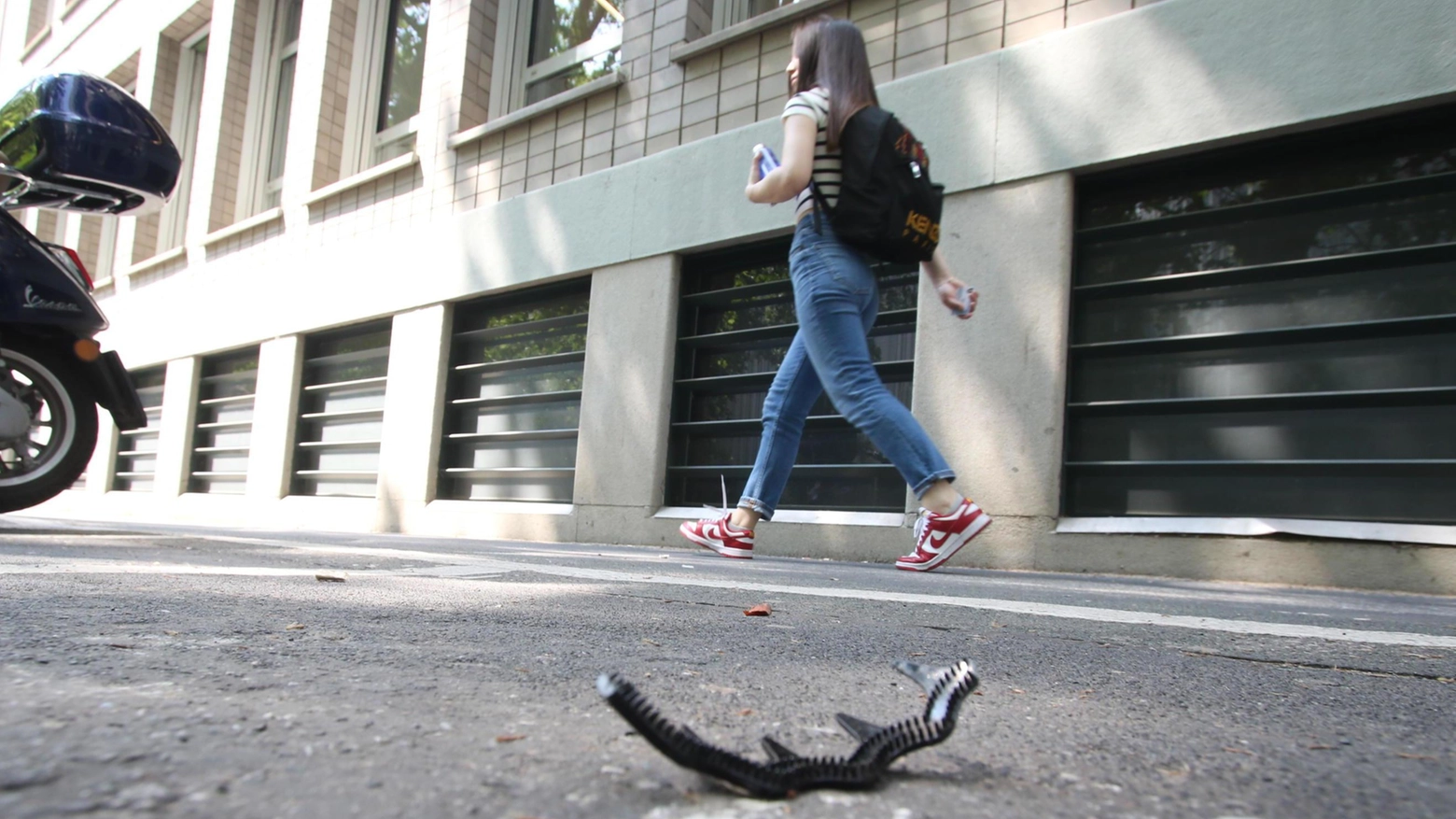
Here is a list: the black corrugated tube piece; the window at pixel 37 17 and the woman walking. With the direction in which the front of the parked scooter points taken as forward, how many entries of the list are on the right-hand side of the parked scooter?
1

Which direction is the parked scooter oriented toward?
to the viewer's left

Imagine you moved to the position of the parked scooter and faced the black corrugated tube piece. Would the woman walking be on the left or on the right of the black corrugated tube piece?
left

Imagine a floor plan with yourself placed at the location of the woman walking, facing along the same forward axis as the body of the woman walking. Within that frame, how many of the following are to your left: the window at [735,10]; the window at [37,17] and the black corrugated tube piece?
1

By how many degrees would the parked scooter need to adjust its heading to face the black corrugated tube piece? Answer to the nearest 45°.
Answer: approximately 90° to its left

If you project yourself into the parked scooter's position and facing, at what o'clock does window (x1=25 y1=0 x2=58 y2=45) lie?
The window is roughly at 3 o'clock from the parked scooter.
